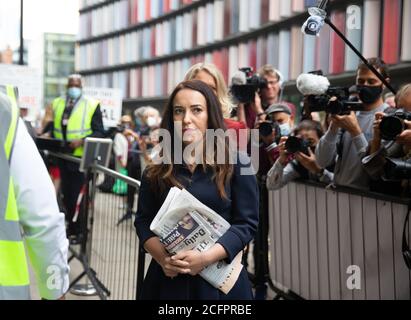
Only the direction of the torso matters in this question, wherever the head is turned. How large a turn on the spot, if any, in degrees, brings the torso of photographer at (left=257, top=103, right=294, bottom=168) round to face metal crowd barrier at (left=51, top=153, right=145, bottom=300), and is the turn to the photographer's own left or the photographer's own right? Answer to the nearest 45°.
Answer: approximately 90° to the photographer's own right

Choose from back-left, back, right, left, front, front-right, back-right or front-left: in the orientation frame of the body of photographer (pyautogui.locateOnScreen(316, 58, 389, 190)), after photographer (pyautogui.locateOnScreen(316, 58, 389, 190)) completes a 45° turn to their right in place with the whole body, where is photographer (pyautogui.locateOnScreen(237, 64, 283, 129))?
front-right

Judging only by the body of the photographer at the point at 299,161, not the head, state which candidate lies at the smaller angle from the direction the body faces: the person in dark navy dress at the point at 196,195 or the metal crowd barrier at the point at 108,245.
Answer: the person in dark navy dress

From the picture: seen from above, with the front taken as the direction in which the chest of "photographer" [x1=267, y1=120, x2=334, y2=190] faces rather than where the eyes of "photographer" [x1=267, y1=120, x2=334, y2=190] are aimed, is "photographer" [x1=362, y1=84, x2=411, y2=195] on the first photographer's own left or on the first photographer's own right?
on the first photographer's own left

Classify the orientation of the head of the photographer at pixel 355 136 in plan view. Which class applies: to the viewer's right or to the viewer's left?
to the viewer's left
